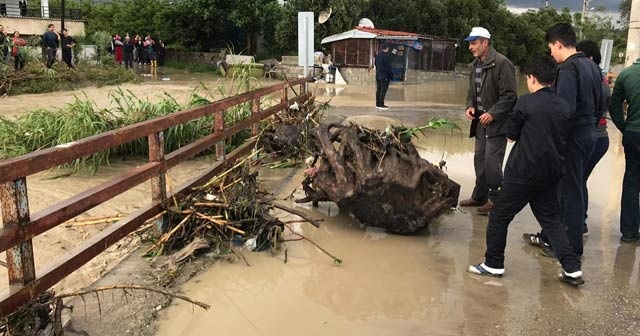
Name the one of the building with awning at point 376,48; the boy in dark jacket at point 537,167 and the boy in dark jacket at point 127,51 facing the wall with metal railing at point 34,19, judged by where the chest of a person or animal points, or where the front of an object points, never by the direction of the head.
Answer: the boy in dark jacket at point 537,167

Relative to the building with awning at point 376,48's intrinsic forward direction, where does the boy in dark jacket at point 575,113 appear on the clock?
The boy in dark jacket is roughly at 12 o'clock from the building with awning.

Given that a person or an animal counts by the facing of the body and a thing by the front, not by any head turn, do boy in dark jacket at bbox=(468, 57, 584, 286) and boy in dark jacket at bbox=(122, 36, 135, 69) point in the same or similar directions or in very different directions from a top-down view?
very different directions

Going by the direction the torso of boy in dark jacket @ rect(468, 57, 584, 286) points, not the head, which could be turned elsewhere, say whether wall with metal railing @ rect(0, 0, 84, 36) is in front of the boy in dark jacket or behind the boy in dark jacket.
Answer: in front

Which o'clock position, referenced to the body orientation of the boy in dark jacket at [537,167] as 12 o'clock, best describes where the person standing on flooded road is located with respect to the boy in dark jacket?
The person standing on flooded road is roughly at 1 o'clock from the boy in dark jacket.

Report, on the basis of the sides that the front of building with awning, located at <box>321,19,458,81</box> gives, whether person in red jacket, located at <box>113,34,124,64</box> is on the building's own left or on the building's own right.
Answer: on the building's own right

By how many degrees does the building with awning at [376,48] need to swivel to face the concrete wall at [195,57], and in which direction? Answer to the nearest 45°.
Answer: approximately 135° to its right

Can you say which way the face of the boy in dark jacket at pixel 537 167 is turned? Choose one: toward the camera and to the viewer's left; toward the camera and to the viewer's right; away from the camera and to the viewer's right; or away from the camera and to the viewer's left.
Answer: away from the camera and to the viewer's left

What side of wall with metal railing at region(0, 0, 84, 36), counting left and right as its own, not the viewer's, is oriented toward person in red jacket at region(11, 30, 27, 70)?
front

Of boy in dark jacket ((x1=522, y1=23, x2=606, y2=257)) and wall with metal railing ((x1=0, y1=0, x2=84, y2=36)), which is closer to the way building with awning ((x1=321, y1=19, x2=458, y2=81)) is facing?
the boy in dark jacket

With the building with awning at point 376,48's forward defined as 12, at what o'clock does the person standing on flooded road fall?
The person standing on flooded road is roughly at 12 o'clock from the building with awning.

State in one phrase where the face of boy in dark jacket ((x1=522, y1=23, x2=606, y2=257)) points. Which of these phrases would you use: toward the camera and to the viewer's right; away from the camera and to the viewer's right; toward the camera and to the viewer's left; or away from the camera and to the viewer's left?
away from the camera and to the viewer's left

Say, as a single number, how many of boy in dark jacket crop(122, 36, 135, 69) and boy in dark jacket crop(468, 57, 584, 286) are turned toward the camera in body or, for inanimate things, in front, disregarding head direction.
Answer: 1

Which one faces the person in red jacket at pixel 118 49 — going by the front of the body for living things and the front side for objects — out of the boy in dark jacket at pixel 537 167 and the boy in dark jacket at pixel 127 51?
the boy in dark jacket at pixel 537 167
